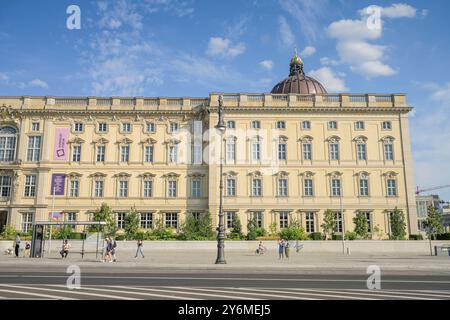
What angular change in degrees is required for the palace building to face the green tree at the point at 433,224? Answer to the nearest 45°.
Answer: approximately 90° to its left

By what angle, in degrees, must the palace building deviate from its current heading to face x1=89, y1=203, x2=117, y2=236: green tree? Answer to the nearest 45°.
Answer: approximately 90° to its right

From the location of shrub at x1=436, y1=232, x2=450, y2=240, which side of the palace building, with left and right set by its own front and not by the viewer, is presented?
left

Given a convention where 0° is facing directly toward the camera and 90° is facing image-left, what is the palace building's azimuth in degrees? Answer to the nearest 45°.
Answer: approximately 0°

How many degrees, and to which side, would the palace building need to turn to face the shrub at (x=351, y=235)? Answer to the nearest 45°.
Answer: approximately 90° to its left

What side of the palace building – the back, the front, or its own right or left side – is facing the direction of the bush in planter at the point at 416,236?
left

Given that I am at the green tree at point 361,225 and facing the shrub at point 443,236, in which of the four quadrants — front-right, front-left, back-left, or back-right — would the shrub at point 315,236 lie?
back-right
